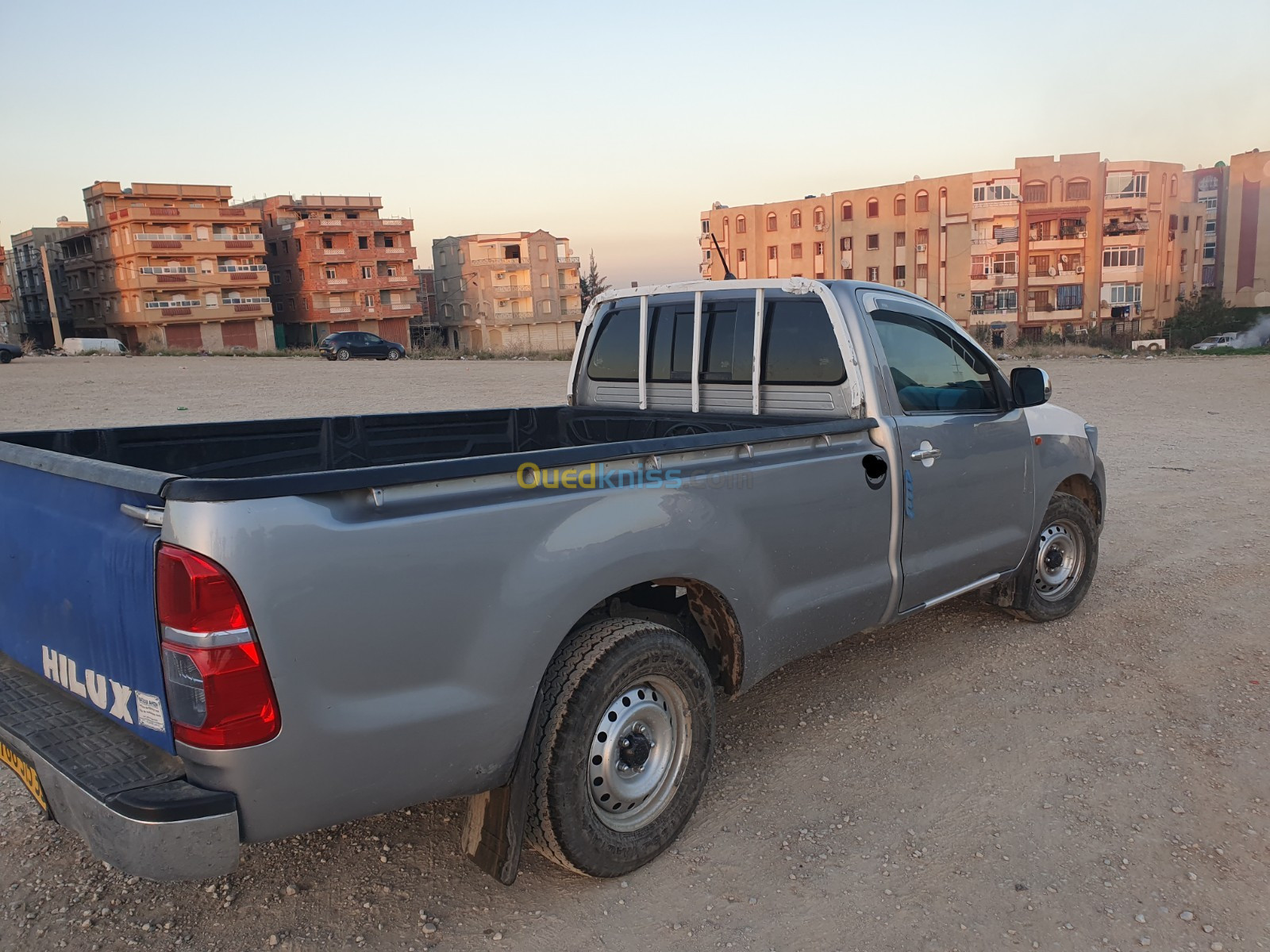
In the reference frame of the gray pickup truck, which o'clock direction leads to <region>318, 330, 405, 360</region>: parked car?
The parked car is roughly at 10 o'clock from the gray pickup truck.

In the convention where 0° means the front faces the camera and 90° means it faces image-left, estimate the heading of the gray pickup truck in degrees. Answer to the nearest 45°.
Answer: approximately 225°
